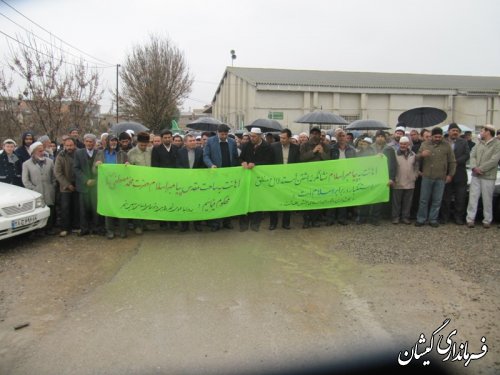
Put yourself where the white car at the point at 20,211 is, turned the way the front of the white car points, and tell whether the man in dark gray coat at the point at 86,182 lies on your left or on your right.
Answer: on your left

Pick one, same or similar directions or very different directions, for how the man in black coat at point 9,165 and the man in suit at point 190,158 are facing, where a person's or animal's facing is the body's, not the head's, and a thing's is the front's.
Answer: same or similar directions

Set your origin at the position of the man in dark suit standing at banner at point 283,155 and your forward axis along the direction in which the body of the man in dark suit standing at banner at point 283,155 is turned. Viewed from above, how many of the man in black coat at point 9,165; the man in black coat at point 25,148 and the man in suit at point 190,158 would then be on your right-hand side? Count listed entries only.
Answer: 3

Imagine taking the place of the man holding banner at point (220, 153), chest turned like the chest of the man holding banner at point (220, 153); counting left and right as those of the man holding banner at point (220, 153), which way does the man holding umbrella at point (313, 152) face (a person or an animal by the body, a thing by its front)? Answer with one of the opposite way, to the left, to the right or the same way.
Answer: the same way

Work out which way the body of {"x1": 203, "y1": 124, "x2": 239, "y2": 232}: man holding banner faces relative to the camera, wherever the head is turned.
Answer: toward the camera

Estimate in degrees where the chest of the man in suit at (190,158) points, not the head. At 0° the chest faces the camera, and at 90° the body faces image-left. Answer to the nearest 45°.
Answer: approximately 0°

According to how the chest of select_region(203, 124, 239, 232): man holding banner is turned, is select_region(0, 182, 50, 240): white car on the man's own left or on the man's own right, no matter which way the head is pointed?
on the man's own right

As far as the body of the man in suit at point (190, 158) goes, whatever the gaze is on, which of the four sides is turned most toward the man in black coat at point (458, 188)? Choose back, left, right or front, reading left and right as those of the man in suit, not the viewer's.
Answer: left

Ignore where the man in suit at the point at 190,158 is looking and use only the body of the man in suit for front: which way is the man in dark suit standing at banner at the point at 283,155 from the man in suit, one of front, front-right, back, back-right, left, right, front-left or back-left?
left

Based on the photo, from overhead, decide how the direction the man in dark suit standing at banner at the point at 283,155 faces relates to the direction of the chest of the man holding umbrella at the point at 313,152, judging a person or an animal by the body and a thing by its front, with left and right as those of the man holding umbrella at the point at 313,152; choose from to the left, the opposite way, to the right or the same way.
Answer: the same way

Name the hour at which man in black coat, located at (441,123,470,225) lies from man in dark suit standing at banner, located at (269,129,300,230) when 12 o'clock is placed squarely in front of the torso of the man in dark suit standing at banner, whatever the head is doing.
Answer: The man in black coat is roughly at 9 o'clock from the man in dark suit standing at banner.

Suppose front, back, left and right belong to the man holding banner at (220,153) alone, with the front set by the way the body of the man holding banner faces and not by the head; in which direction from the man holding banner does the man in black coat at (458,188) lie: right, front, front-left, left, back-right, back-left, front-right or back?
left

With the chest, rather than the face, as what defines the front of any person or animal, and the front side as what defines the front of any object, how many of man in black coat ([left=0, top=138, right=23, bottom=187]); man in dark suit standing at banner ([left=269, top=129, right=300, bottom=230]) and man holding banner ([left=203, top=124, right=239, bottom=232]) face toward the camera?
3

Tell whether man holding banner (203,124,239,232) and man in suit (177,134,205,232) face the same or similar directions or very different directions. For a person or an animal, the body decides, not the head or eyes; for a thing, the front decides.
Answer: same or similar directions

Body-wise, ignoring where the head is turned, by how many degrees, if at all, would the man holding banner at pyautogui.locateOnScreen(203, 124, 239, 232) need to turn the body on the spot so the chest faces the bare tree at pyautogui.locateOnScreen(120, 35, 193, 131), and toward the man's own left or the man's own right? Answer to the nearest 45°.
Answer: approximately 180°

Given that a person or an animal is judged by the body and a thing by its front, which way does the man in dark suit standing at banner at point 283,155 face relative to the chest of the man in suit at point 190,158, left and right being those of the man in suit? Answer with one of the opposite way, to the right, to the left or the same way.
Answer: the same way
